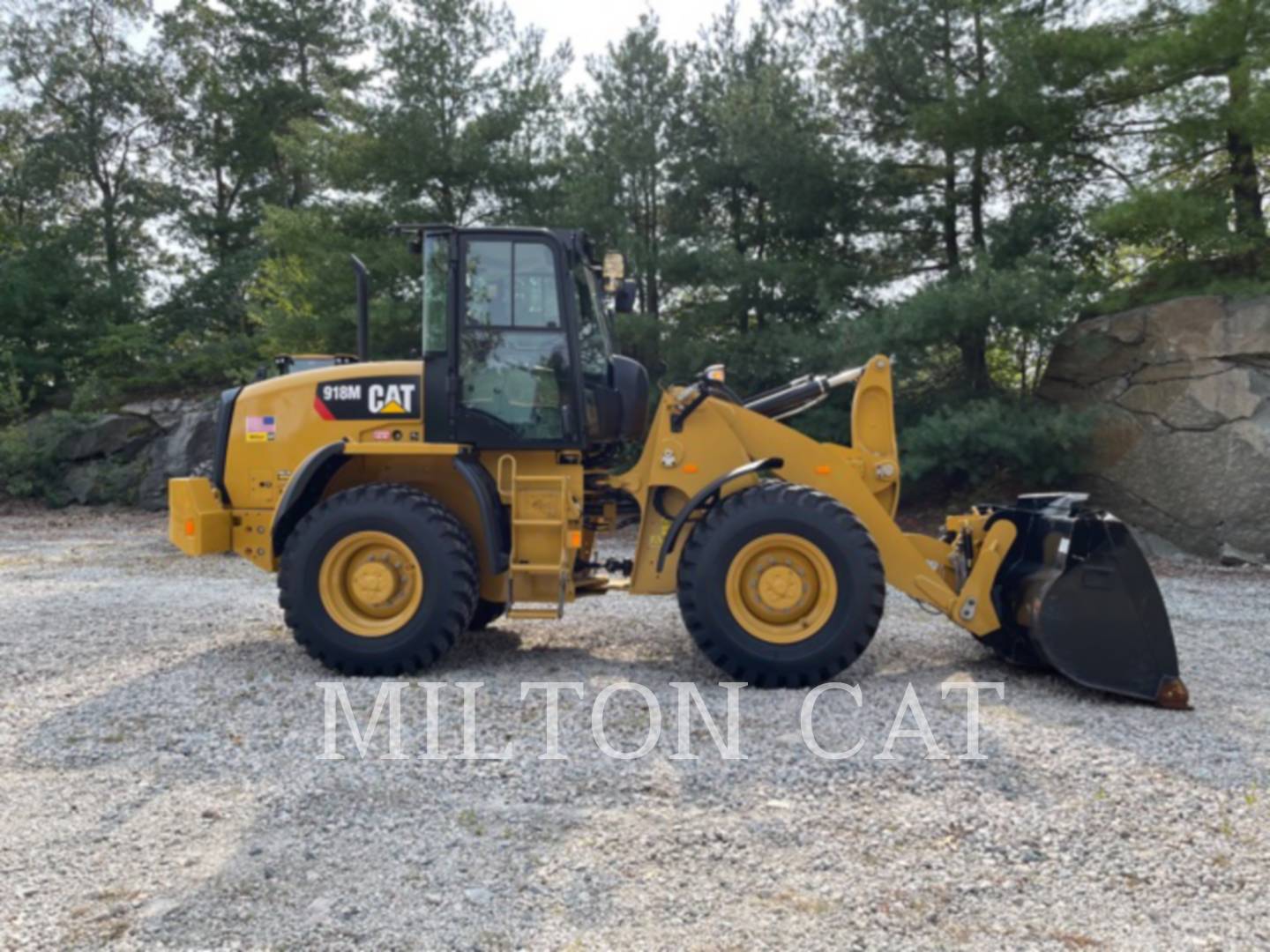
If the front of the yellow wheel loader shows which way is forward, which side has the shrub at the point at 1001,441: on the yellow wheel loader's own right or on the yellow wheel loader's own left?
on the yellow wheel loader's own left

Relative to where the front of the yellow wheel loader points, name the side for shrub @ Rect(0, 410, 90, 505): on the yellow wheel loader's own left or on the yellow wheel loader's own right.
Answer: on the yellow wheel loader's own left

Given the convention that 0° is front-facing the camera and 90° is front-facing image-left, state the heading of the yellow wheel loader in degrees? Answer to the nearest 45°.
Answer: approximately 270°
